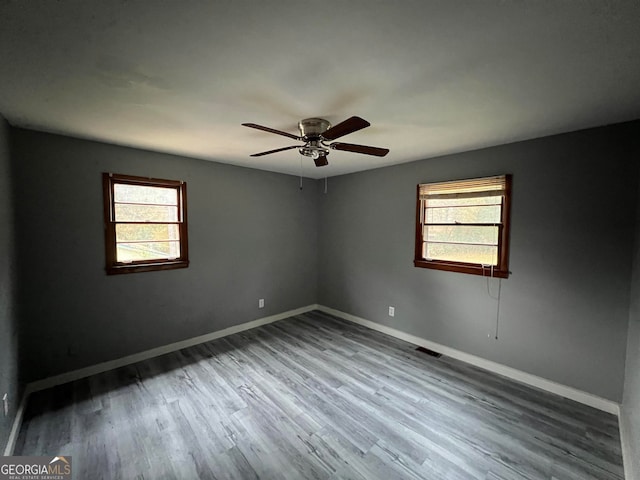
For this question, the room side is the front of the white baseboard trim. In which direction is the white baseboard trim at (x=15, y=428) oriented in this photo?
to the viewer's right

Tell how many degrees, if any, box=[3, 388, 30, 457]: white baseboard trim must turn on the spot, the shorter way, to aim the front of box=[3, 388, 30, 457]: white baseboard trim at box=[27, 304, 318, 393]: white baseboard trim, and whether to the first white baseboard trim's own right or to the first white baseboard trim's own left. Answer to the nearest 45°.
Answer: approximately 45° to the first white baseboard trim's own left

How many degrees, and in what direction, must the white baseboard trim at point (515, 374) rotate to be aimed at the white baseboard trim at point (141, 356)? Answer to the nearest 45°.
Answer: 0° — it already faces it

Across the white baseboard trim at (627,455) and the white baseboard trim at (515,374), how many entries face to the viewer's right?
0

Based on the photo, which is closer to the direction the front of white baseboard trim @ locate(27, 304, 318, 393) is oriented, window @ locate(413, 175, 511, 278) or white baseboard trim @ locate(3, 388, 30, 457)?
the window

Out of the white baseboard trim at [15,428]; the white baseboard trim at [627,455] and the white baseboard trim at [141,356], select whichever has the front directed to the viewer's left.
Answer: the white baseboard trim at [627,455]

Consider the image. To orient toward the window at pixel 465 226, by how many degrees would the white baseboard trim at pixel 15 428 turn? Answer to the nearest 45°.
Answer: approximately 45° to its right

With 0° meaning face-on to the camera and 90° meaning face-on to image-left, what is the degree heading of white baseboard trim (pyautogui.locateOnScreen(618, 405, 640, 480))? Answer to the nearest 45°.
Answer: approximately 90°

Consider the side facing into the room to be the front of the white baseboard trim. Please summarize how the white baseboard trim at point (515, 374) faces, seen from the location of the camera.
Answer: facing the viewer and to the left of the viewer

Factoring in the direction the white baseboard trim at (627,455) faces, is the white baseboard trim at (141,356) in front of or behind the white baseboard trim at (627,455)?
in front

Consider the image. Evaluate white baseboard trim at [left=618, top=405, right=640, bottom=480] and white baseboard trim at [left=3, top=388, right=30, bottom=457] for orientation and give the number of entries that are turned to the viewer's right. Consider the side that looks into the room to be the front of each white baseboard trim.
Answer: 1

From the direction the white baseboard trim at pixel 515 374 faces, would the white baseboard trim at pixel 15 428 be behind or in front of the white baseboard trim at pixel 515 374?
in front

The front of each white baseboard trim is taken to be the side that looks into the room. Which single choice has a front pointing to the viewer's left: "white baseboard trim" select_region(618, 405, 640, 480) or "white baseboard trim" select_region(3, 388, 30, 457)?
"white baseboard trim" select_region(618, 405, 640, 480)

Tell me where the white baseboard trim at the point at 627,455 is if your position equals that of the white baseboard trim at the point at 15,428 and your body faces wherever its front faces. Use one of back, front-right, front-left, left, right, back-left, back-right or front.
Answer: front-right
